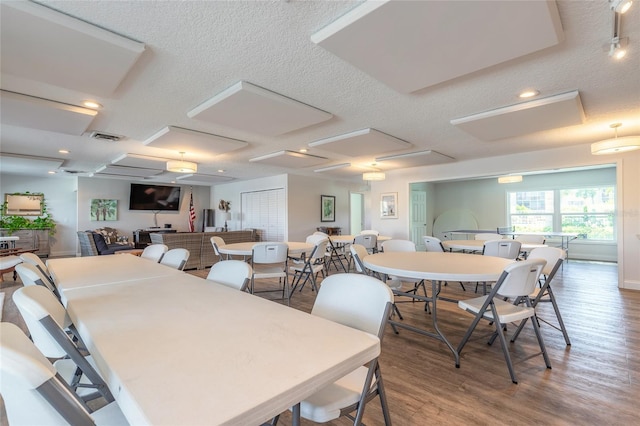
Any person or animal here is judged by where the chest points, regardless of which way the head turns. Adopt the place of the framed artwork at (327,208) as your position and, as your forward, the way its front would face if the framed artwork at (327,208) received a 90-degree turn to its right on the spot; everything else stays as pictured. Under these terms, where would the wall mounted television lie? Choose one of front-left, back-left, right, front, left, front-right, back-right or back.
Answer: front-right

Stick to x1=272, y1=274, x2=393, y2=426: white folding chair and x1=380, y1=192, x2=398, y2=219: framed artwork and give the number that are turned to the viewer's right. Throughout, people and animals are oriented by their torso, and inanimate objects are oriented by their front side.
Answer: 0

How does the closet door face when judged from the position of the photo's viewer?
facing the viewer and to the left of the viewer

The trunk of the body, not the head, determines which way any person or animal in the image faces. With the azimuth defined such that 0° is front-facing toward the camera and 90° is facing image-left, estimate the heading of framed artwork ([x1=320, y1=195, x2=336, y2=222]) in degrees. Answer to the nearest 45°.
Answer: approximately 315°

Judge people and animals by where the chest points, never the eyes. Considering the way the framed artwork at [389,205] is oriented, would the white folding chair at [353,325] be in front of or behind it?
in front

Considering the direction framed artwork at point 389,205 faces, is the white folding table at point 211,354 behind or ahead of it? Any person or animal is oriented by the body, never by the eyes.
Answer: ahead

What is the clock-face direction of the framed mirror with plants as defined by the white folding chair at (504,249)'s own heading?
The framed mirror with plants is roughly at 1 o'clock from the white folding chair.

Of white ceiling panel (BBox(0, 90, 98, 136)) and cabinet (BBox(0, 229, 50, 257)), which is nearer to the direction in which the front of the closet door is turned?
the white ceiling panel

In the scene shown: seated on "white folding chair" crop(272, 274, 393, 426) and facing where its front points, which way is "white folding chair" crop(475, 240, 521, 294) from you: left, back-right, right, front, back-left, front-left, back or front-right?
back

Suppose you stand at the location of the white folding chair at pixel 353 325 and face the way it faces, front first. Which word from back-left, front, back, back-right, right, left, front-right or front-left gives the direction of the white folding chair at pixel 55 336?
front-right

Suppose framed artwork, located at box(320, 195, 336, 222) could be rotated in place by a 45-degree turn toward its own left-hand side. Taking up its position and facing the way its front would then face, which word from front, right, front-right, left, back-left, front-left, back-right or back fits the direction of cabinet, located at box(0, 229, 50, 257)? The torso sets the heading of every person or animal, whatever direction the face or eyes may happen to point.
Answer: back

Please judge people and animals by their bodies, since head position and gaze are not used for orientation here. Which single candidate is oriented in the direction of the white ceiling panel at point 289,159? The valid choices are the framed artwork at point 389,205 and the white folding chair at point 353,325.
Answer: the framed artwork

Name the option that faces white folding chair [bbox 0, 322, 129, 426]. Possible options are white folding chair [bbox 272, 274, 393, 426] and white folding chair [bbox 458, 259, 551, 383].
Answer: white folding chair [bbox 272, 274, 393, 426]

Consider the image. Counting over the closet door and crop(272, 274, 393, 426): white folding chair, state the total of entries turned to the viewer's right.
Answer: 0

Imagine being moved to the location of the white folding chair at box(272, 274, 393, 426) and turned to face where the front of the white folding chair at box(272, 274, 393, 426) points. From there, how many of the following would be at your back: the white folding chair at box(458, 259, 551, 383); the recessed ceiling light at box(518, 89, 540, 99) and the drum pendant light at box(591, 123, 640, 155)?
3

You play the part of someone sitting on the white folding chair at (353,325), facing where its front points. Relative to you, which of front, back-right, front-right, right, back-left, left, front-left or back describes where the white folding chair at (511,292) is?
back
